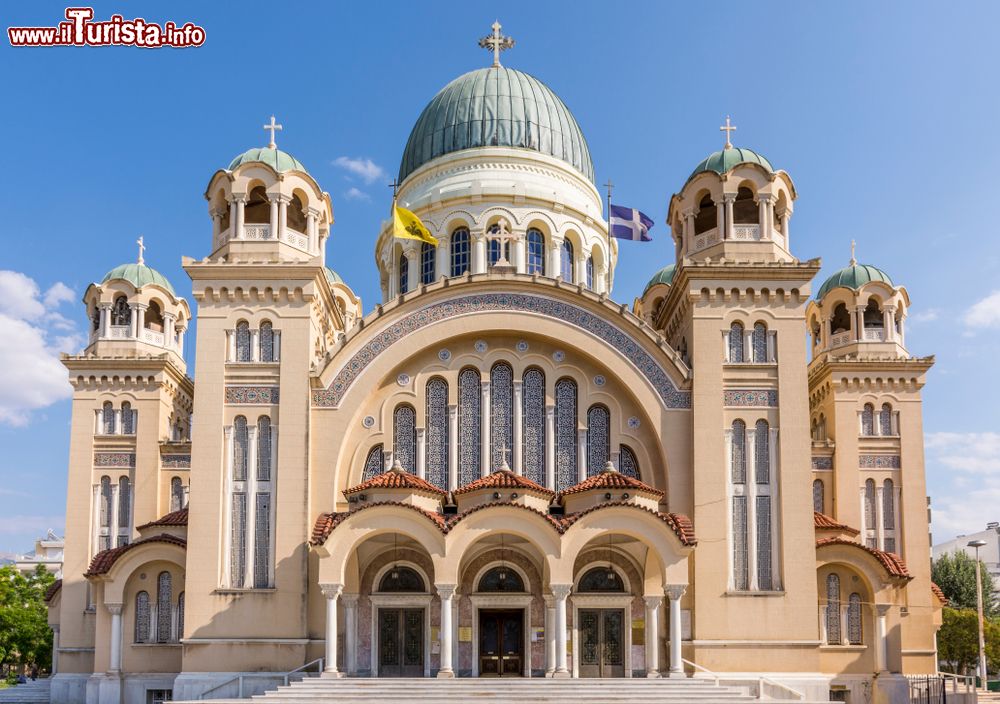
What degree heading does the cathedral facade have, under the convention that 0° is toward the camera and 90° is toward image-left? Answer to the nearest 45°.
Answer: approximately 0°
